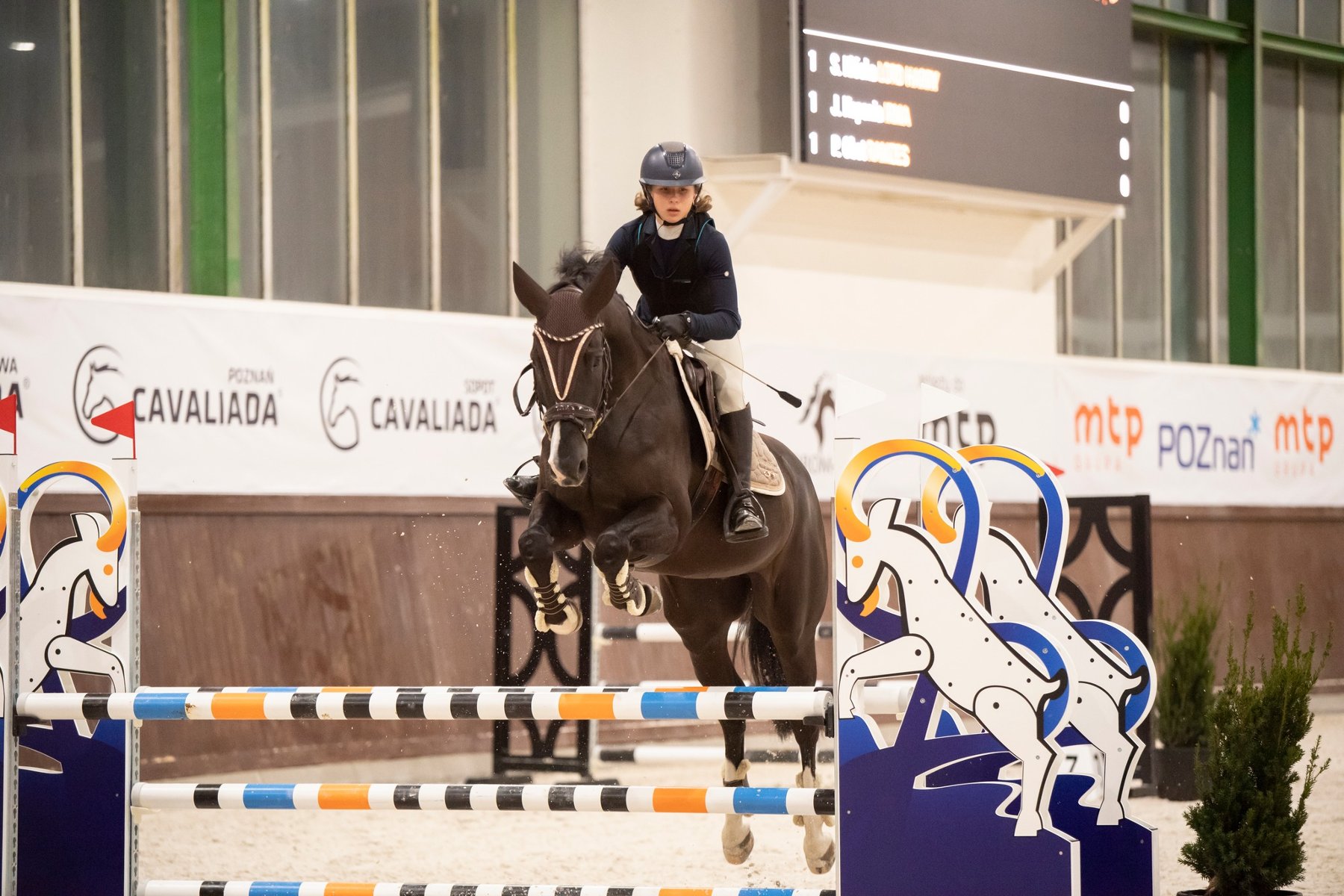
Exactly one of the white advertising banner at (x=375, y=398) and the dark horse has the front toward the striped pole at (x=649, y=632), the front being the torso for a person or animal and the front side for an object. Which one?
the white advertising banner

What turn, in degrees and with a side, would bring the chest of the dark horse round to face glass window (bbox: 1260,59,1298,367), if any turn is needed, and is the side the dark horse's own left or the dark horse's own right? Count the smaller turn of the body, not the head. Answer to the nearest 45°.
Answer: approximately 180°

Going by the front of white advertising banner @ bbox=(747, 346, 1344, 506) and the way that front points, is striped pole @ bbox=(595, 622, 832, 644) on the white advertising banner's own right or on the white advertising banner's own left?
on the white advertising banner's own right

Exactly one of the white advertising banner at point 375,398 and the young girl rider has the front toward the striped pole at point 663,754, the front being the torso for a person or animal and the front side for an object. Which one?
the white advertising banner

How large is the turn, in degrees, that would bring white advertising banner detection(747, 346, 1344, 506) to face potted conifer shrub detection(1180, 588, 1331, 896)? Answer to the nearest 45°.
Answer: approximately 45° to its right

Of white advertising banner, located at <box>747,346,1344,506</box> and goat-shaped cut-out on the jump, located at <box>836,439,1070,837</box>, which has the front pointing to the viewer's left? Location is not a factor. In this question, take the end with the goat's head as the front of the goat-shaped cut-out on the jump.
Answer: the goat-shaped cut-out on the jump

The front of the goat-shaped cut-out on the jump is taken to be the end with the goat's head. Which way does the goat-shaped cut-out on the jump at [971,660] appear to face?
to the viewer's left

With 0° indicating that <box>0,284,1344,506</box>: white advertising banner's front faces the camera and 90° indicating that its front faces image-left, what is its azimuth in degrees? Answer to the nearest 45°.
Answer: approximately 315°
